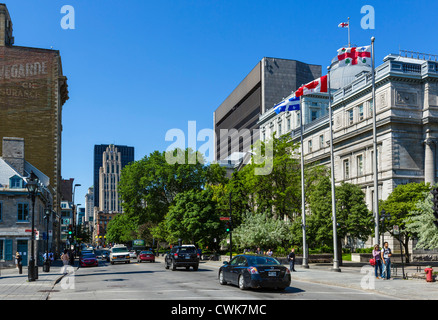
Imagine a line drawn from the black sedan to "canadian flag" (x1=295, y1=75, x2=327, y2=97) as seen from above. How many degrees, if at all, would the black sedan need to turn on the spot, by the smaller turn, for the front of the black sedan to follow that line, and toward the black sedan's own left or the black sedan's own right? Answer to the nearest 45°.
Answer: approximately 45° to the black sedan's own right

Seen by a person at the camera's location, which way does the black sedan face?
facing away from the viewer and to the left of the viewer

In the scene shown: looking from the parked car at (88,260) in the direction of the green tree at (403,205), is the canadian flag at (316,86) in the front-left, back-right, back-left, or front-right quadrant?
front-right

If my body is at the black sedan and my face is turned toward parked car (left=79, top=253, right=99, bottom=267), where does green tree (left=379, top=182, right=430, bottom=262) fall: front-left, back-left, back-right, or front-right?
front-right

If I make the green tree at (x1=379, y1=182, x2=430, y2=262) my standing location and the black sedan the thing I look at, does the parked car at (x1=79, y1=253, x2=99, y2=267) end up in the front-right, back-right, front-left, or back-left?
front-right

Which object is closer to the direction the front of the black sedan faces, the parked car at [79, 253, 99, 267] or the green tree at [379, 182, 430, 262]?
the parked car

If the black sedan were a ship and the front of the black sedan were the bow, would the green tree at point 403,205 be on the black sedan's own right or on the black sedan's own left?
on the black sedan's own right

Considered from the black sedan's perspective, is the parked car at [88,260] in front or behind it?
in front
